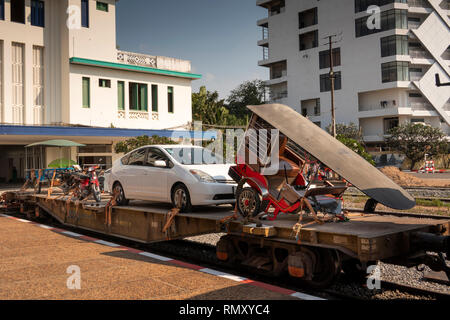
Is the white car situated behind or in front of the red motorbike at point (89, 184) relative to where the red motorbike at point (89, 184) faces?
in front

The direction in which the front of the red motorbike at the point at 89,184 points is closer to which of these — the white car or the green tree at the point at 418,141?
the white car

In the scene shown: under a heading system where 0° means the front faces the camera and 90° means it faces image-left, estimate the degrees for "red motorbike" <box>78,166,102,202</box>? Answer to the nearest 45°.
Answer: approximately 315°

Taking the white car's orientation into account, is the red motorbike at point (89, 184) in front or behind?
behind

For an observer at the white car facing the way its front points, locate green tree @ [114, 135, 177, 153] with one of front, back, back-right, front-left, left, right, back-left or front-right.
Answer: back-left

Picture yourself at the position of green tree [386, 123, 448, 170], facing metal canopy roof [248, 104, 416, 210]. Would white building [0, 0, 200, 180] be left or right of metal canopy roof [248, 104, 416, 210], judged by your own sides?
right

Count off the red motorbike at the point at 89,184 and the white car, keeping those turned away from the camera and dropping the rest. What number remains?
0

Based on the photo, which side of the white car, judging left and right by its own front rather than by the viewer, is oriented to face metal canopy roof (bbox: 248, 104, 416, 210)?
front

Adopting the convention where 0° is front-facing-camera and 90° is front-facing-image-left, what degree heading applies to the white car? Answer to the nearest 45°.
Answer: approximately 315°

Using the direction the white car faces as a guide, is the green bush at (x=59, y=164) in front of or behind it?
behind

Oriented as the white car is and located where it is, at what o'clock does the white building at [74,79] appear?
The white building is roughly at 7 o'clock from the white car.

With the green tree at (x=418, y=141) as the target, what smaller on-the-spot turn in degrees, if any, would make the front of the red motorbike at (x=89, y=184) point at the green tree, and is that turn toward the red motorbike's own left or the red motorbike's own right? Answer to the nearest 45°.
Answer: approximately 90° to the red motorbike's own left
